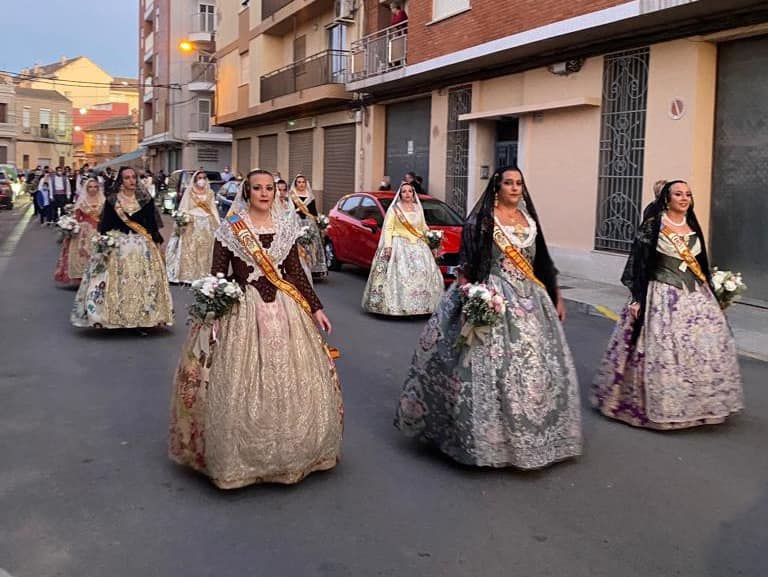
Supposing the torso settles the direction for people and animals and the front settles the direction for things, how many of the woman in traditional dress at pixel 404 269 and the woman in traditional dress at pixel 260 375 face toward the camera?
2

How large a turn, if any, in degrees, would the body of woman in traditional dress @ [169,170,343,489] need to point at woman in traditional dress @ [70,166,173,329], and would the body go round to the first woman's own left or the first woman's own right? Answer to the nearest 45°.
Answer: approximately 180°

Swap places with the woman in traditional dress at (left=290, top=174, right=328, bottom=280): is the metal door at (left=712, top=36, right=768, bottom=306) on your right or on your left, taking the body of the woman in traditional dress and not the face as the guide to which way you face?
on your left

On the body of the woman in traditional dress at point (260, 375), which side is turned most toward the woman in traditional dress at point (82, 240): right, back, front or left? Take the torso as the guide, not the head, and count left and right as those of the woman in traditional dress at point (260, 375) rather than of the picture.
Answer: back

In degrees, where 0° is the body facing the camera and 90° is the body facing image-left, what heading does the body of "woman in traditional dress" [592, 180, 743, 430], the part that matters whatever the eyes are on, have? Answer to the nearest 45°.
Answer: approximately 315°

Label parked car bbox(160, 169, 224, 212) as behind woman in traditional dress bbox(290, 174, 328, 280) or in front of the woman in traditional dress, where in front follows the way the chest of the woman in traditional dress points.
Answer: behind

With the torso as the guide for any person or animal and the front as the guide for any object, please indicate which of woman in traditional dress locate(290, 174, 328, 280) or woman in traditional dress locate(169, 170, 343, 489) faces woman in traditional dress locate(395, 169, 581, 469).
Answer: woman in traditional dress locate(290, 174, 328, 280)

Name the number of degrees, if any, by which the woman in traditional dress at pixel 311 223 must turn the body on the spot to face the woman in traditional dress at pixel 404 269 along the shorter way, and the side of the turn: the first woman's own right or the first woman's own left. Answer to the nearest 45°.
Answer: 0° — they already face them

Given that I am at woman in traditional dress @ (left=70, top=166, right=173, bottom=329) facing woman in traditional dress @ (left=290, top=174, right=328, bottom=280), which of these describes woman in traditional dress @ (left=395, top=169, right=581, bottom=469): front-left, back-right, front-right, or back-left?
back-right

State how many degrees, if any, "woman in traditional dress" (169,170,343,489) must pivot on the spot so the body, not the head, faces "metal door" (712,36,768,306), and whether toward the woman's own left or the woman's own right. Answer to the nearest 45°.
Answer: approximately 135° to the woman's own left

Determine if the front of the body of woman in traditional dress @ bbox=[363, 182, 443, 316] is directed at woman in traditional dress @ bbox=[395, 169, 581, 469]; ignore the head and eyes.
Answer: yes

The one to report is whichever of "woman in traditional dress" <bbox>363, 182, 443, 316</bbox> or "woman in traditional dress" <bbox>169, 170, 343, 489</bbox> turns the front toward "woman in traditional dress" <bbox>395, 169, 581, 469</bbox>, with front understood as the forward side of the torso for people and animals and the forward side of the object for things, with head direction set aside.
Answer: "woman in traditional dress" <bbox>363, 182, 443, 316</bbox>
